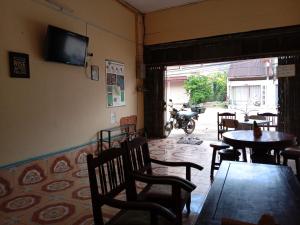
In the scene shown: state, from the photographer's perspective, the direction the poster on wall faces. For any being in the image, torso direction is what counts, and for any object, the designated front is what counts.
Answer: facing the viewer and to the right of the viewer

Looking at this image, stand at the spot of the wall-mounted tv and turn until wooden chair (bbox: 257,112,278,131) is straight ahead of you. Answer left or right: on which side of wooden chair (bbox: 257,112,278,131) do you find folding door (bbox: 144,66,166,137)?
left

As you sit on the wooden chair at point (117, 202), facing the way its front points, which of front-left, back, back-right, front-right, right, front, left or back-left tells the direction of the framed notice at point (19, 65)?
back

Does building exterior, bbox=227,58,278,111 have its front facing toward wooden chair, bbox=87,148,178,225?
yes

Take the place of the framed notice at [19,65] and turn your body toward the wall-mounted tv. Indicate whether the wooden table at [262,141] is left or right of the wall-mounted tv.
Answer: right

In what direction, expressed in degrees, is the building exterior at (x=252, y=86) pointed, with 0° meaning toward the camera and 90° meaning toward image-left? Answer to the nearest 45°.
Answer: approximately 0°

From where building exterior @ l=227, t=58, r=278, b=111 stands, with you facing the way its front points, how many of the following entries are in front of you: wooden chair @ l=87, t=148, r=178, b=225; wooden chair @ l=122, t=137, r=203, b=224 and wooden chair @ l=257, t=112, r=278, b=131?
3

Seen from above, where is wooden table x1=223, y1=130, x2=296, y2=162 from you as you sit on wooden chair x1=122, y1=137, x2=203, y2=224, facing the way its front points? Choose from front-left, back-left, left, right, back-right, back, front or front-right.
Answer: left

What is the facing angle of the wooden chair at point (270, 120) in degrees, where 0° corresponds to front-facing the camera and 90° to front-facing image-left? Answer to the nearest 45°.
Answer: approximately 0°

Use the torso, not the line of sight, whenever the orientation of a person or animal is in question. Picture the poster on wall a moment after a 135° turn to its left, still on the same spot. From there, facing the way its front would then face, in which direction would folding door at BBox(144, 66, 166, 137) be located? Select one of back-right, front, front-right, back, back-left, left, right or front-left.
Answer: front-right

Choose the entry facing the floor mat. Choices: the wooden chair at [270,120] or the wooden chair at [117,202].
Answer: the wooden chair at [270,120]

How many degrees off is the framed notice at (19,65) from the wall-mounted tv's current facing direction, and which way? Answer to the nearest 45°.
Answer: approximately 90° to its right

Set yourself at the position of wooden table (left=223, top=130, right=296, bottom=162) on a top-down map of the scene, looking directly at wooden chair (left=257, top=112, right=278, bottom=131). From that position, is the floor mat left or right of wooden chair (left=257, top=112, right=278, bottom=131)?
left

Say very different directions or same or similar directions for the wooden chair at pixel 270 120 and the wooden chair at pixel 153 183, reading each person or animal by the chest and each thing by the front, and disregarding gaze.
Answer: very different directions

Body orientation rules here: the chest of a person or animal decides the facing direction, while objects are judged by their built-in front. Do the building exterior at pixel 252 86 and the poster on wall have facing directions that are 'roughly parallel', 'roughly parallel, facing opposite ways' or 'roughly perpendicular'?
roughly perpendicular
